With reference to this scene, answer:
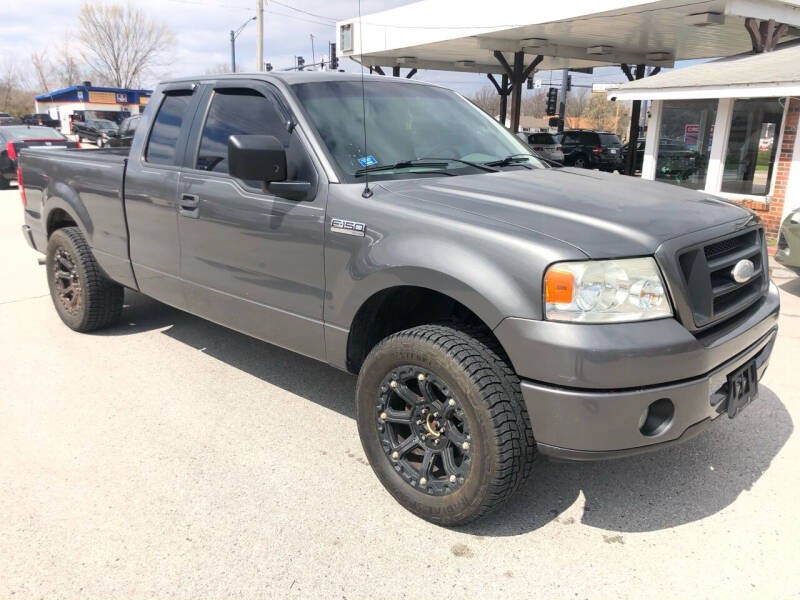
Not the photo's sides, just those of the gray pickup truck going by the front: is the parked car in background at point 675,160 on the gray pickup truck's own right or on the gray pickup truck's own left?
on the gray pickup truck's own left

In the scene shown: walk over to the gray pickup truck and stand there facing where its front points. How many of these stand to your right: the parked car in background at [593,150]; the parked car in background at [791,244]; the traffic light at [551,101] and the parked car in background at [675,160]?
0

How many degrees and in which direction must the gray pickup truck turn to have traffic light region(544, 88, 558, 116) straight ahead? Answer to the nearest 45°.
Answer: approximately 135° to its left

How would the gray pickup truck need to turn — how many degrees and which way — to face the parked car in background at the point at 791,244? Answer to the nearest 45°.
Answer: approximately 90° to its left

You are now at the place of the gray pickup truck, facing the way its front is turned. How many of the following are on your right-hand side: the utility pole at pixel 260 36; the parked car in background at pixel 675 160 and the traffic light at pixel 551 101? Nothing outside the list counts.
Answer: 0

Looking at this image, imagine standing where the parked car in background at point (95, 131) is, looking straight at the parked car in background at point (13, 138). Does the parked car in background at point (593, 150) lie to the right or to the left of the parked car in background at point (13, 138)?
left

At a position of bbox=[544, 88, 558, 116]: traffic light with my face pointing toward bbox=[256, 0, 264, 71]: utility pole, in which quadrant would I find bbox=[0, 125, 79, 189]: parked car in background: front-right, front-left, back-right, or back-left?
front-left

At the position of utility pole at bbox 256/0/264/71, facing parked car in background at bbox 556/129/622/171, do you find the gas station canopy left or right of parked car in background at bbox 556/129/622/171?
right

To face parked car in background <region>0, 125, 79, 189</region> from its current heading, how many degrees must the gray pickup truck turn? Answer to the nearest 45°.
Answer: approximately 180°

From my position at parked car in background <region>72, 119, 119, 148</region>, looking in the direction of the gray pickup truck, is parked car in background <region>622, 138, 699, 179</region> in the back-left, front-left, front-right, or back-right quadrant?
front-left

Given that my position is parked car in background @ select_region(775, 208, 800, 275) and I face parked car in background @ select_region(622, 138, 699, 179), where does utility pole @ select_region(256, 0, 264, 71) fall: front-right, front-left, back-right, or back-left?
front-left
